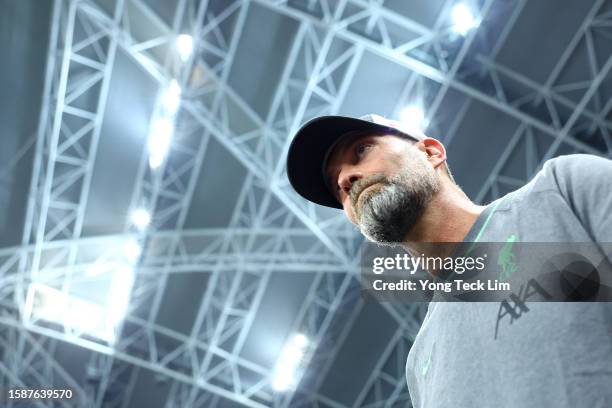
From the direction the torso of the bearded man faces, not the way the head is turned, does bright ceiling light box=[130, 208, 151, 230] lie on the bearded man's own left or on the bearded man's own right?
on the bearded man's own right

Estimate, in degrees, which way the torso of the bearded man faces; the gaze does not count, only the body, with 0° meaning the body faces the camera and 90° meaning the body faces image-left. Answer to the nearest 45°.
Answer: approximately 45°

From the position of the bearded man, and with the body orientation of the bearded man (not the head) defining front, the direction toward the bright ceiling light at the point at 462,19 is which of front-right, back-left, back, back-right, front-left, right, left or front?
back-right

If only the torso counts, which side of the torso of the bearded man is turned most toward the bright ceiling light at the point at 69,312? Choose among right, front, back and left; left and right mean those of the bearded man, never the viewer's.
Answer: right

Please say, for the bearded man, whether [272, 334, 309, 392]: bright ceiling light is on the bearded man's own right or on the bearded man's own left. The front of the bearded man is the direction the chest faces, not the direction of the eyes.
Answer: on the bearded man's own right

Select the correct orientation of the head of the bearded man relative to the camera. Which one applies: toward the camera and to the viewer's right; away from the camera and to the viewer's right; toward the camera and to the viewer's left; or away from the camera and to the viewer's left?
toward the camera and to the viewer's left

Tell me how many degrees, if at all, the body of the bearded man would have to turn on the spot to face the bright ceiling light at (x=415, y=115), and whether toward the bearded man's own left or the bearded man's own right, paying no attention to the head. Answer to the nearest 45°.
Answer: approximately 135° to the bearded man's own right

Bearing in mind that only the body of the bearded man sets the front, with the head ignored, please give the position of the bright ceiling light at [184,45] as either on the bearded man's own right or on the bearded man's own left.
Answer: on the bearded man's own right

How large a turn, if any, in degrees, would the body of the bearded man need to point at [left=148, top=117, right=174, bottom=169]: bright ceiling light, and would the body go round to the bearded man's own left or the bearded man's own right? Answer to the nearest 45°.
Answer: approximately 90° to the bearded man's own right
